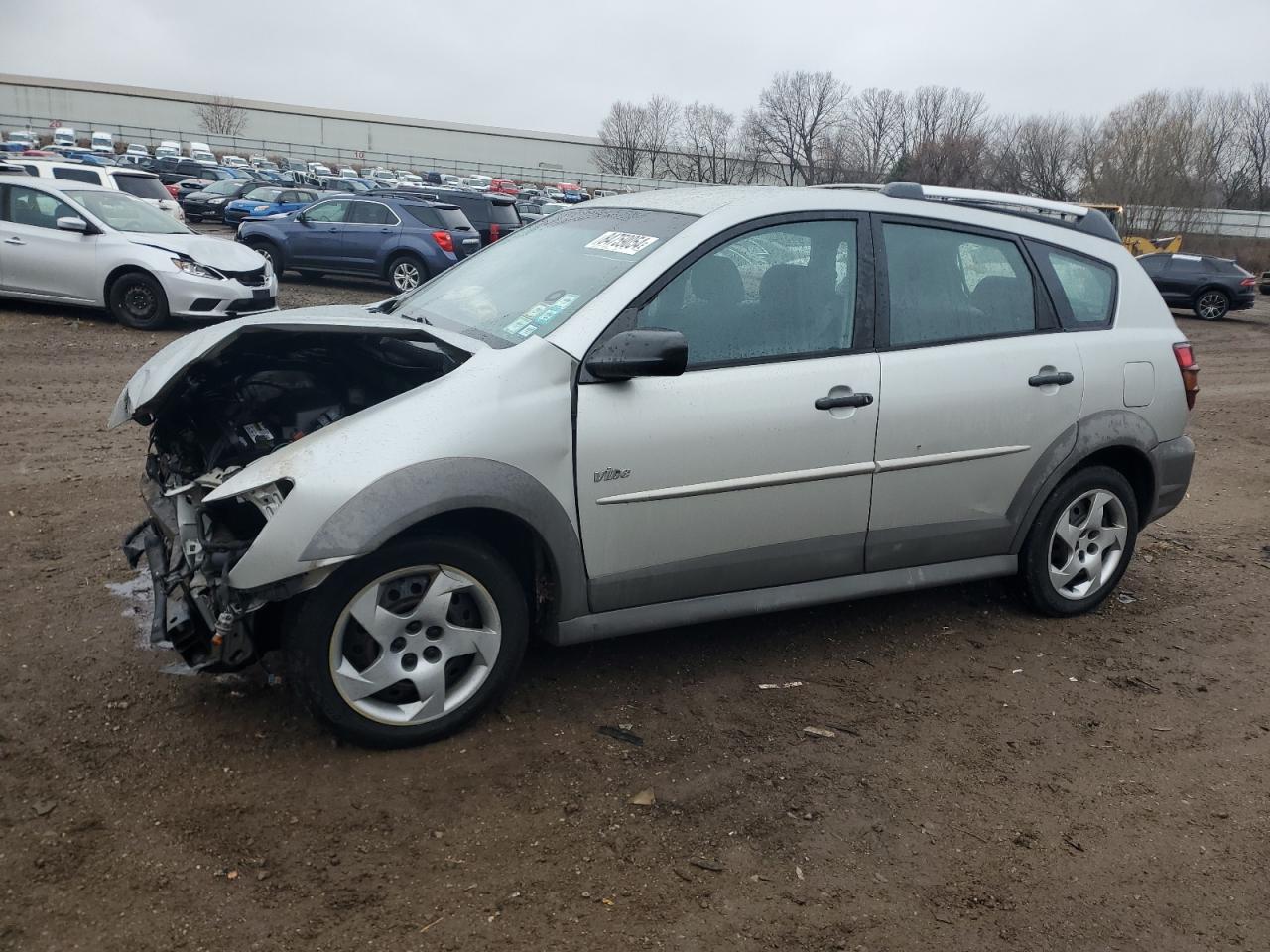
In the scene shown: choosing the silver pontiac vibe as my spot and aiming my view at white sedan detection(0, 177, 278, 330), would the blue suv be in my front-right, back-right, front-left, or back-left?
front-right

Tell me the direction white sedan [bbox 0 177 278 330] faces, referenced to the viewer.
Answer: facing the viewer and to the right of the viewer

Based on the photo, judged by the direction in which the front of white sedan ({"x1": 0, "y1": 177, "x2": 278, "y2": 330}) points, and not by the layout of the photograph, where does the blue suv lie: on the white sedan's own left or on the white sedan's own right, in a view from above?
on the white sedan's own left

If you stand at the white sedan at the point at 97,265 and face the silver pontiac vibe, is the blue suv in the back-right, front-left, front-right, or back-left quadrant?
back-left

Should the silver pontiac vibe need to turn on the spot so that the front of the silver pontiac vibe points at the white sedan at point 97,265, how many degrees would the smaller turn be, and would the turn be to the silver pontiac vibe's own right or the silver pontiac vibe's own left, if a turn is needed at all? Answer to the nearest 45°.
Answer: approximately 90° to the silver pontiac vibe's own right

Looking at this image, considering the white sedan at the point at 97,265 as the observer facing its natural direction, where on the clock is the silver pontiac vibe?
The silver pontiac vibe is roughly at 1 o'clock from the white sedan.

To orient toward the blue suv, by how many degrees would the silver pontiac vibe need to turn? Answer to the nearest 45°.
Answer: approximately 135° to its right

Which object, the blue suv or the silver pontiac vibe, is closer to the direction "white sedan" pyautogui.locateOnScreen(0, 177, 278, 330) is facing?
the silver pontiac vibe

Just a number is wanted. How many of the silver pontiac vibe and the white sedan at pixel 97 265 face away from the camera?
0

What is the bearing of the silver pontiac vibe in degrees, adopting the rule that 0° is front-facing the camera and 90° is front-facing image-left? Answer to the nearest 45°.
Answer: approximately 45°

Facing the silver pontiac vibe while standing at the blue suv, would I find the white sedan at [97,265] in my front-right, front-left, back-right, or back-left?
front-right
